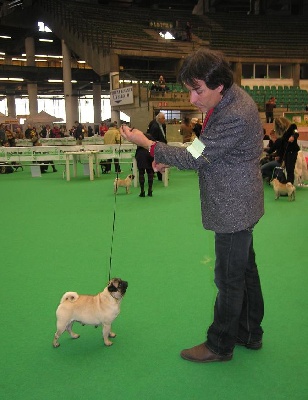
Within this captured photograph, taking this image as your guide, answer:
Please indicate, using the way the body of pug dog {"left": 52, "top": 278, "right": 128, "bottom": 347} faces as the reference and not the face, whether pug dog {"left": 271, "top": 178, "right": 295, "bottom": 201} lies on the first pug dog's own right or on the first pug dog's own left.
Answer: on the first pug dog's own left

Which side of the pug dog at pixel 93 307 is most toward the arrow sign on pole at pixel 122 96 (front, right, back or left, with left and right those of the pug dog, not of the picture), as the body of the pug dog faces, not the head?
left

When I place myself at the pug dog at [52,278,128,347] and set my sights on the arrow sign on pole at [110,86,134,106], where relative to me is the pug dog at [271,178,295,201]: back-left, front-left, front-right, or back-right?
front-right

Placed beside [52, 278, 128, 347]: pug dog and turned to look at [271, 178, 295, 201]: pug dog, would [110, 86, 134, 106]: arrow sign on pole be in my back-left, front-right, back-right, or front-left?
front-left

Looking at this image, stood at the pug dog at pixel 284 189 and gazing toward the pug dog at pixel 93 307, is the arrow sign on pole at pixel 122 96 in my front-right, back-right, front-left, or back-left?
back-right

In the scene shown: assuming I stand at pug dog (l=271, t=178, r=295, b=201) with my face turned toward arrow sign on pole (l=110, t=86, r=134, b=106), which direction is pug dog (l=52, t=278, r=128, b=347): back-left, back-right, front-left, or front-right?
back-left

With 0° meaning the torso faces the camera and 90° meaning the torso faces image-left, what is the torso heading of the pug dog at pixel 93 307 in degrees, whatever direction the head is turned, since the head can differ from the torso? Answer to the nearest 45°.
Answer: approximately 270°
